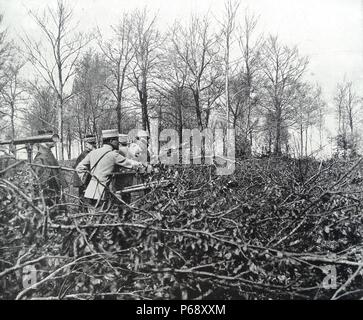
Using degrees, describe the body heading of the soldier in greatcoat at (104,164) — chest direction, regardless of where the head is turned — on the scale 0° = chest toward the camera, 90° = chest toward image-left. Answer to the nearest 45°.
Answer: approximately 225°

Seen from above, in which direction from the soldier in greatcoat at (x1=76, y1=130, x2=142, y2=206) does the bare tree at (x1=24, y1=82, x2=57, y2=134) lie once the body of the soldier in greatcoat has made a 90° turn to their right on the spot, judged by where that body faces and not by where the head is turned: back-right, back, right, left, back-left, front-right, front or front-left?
back-left

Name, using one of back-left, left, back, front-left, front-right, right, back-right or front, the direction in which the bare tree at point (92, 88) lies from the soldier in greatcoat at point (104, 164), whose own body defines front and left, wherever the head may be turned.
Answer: front-left

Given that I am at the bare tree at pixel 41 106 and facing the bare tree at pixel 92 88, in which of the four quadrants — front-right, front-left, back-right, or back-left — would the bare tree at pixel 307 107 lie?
front-left

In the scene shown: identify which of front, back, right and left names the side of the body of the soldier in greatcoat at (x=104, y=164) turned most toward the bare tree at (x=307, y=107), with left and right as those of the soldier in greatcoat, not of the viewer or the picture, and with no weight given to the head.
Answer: front
